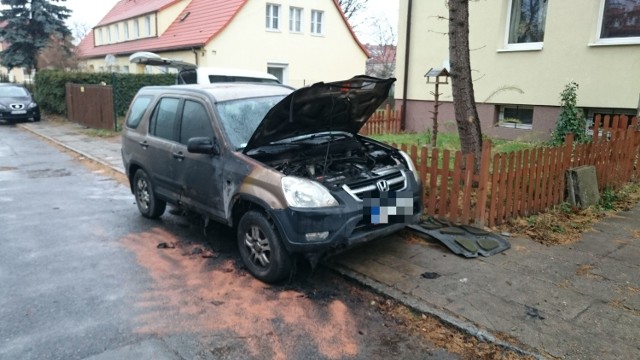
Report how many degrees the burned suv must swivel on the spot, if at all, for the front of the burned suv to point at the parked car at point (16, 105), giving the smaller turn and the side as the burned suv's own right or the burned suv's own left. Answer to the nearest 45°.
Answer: approximately 180°

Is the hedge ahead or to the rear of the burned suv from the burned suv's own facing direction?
to the rear

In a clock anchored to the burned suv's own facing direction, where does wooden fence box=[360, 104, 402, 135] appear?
The wooden fence is roughly at 8 o'clock from the burned suv.

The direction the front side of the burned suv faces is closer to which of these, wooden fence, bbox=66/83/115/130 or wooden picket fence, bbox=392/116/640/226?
the wooden picket fence

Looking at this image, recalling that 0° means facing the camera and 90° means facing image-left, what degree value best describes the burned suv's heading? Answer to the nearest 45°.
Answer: approximately 315°

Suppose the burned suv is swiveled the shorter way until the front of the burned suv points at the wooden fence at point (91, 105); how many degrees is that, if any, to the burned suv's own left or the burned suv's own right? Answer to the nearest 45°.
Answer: approximately 180°

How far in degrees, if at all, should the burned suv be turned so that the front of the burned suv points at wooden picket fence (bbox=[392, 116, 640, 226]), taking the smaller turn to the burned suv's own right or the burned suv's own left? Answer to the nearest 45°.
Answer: approximately 45° to the burned suv's own left

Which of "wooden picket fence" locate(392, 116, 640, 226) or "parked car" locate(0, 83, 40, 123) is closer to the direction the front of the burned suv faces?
the wooden picket fence
